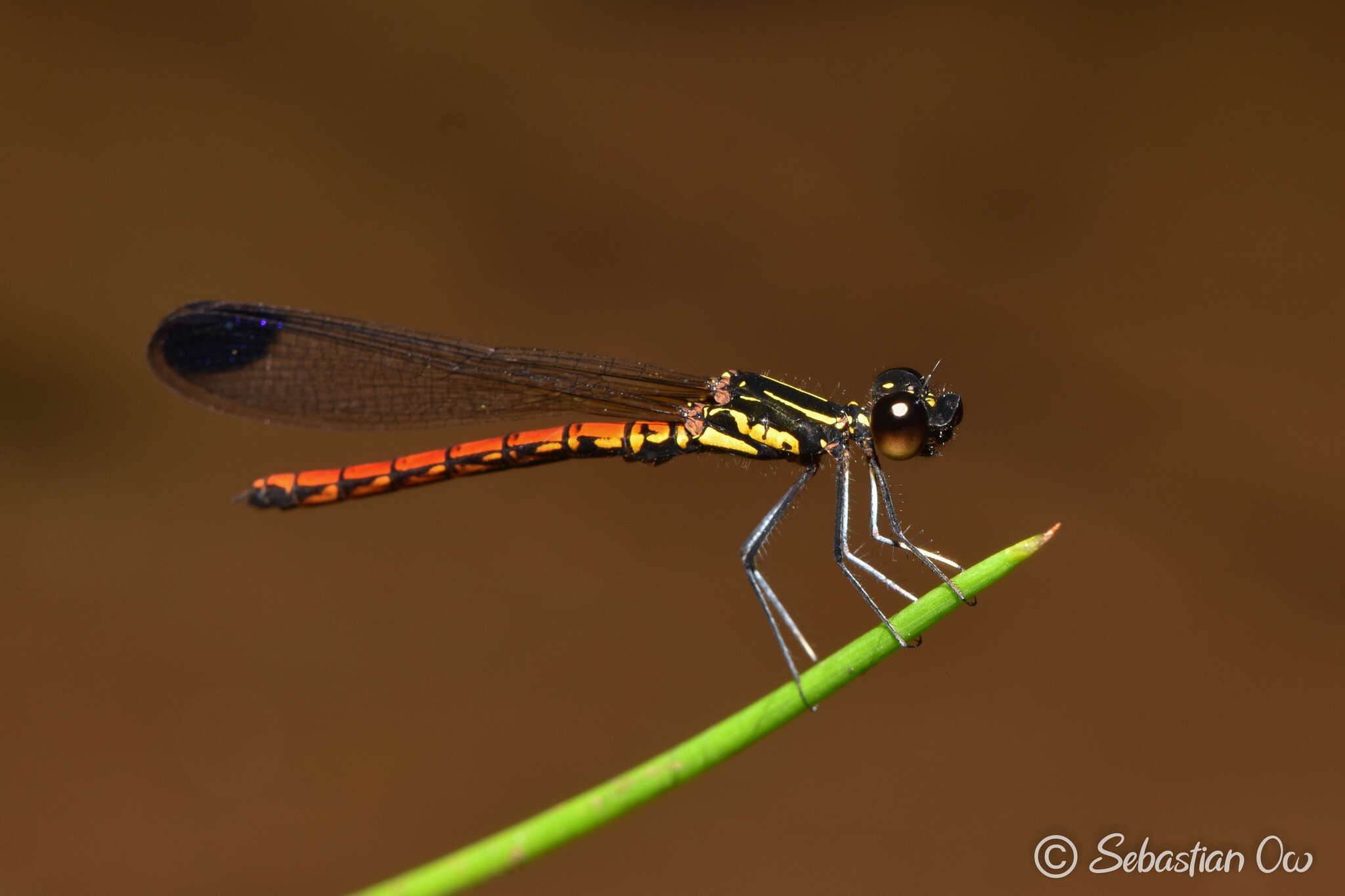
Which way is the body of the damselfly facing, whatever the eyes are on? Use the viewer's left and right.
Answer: facing to the right of the viewer
